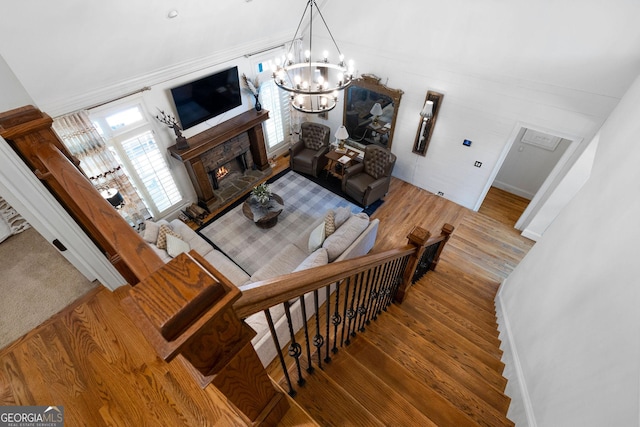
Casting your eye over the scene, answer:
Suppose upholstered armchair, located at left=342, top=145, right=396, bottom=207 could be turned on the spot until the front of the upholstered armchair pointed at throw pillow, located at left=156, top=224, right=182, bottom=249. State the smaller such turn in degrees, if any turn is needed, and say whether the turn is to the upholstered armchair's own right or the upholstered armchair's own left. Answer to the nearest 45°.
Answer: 0° — it already faces it

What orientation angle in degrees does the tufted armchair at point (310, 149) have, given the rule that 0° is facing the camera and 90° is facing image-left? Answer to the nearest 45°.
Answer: approximately 45°

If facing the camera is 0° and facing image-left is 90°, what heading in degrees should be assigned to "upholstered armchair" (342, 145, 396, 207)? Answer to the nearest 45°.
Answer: approximately 45°

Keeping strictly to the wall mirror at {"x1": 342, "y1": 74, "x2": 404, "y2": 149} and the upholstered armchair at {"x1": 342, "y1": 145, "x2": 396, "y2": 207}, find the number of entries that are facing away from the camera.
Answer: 0

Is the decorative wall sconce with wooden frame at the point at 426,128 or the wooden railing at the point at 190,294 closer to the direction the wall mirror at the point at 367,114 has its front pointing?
the wooden railing

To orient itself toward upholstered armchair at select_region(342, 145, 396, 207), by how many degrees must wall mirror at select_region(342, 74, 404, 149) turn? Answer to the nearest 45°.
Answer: approximately 45° to its left

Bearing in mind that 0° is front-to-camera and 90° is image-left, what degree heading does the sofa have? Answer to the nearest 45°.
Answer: approximately 135°

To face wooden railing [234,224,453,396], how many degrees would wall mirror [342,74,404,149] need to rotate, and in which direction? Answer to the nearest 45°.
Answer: approximately 45° to its left

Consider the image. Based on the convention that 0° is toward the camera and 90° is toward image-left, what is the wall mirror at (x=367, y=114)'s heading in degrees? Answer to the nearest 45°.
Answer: approximately 45°

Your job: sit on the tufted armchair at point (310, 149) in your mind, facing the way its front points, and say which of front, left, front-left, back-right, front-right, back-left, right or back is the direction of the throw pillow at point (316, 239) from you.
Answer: front-left
